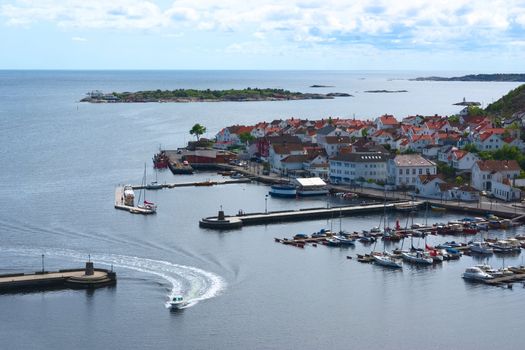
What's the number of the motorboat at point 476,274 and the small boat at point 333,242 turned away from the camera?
0

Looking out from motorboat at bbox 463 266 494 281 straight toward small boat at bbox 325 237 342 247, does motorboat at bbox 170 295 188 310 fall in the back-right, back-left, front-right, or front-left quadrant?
front-left

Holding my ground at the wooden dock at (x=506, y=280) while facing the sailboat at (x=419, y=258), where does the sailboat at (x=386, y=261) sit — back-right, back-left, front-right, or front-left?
front-left

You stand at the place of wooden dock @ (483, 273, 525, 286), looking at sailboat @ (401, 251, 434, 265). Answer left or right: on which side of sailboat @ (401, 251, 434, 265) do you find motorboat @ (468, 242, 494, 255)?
right
